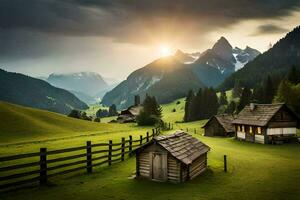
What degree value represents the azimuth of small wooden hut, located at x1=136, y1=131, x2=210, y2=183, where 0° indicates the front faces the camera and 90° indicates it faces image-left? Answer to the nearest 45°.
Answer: approximately 45°
